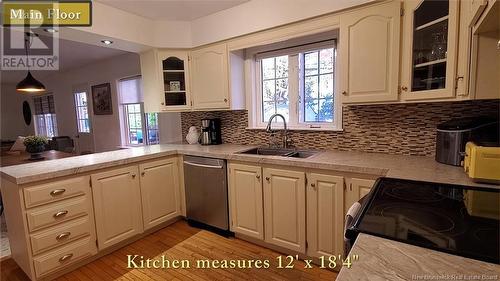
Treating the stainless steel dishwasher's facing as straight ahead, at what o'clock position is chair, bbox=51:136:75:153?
The chair is roughly at 3 o'clock from the stainless steel dishwasher.

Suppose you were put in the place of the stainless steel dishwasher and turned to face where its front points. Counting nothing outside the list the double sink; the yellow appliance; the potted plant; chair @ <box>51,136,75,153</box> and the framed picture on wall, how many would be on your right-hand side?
3

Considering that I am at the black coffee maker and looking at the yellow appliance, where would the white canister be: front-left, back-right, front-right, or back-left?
back-right

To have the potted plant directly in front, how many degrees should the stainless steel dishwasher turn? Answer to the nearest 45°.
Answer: approximately 90° to its right

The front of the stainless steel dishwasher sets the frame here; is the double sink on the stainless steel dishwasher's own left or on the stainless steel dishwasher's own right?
on the stainless steel dishwasher's own left

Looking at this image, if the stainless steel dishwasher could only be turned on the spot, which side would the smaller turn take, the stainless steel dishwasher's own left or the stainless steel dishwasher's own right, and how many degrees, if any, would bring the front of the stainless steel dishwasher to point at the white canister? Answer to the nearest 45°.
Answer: approximately 135° to the stainless steel dishwasher's own right

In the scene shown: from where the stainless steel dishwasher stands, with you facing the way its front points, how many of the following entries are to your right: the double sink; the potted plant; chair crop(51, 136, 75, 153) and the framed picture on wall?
3

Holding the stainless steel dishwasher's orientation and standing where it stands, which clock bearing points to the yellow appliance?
The yellow appliance is roughly at 9 o'clock from the stainless steel dishwasher.

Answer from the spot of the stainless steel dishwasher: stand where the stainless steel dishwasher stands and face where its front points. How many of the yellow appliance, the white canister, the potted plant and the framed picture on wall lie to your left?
1

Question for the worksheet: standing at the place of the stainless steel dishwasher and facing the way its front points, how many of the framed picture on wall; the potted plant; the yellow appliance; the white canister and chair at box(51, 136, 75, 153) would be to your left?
1

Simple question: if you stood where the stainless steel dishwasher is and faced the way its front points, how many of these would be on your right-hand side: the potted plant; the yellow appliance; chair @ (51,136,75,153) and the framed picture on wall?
3

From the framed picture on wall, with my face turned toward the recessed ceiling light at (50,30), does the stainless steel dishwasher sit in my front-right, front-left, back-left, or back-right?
front-left

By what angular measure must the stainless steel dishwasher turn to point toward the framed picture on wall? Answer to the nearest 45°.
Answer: approximately 90° to its right

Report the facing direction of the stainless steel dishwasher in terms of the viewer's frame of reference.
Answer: facing the viewer and to the left of the viewer
